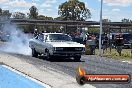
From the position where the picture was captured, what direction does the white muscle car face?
facing the viewer and to the right of the viewer
